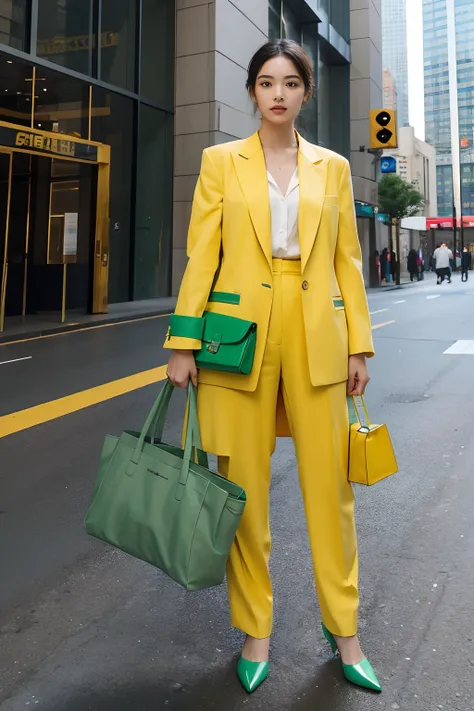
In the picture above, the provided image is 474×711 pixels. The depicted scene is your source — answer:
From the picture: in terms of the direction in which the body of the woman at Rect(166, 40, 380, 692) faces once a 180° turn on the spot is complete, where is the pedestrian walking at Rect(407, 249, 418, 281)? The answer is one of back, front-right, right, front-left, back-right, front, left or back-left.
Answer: front

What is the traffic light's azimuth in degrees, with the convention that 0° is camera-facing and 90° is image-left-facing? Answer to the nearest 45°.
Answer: approximately 0°

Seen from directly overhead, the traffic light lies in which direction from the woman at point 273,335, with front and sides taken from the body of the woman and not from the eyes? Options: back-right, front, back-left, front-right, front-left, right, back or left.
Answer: back

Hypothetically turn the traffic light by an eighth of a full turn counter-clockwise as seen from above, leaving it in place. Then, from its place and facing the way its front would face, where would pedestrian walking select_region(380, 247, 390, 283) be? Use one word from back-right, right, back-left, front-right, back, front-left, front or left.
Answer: back-left

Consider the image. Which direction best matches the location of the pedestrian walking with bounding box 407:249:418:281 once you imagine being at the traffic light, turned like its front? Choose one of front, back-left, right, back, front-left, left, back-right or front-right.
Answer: back

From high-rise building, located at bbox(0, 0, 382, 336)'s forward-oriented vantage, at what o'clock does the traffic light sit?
The traffic light is roughly at 11 o'clock from the high-rise building.

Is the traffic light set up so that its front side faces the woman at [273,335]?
yes

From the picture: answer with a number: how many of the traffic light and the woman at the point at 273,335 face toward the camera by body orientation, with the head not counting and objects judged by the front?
2

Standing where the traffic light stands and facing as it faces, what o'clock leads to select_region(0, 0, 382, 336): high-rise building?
The high-rise building is roughly at 3 o'clock from the traffic light.
